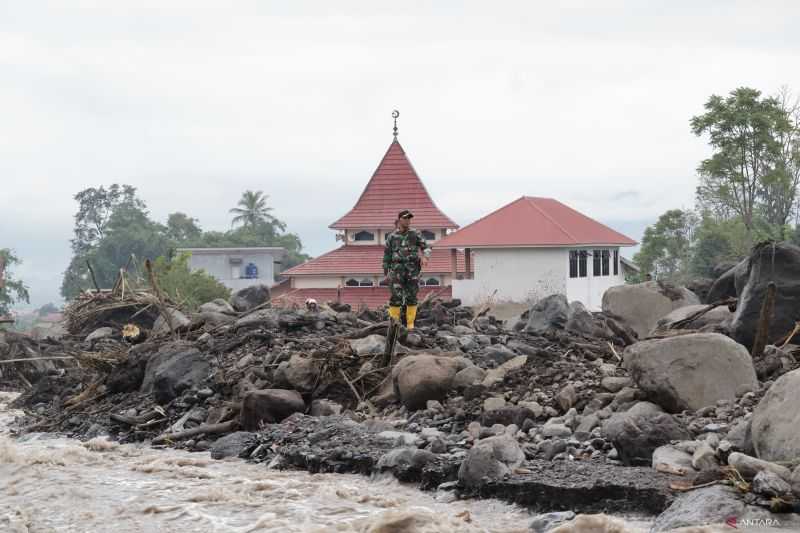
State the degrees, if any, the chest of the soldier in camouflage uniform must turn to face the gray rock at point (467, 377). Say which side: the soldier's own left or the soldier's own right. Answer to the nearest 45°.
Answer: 0° — they already face it

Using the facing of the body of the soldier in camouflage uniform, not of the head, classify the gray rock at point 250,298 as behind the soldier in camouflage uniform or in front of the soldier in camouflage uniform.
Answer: behind

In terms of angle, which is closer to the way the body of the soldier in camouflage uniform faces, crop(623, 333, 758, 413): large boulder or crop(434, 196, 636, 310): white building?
the large boulder

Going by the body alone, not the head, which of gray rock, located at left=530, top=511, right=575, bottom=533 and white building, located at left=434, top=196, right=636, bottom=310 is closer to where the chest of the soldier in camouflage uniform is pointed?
the gray rock

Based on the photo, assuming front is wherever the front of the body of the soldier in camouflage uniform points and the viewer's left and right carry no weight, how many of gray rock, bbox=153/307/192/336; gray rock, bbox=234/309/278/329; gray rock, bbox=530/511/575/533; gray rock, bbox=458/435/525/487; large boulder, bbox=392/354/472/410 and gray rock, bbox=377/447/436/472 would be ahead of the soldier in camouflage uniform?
4

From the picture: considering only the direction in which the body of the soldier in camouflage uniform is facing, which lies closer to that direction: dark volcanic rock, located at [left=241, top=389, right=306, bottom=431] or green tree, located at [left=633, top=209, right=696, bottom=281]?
the dark volcanic rock

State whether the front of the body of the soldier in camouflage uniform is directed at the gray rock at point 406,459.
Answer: yes

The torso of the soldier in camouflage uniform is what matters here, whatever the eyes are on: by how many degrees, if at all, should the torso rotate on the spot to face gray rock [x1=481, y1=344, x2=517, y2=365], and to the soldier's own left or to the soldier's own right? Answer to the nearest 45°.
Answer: approximately 45° to the soldier's own left

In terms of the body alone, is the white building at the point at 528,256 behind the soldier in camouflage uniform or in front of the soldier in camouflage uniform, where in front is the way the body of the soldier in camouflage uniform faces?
behind

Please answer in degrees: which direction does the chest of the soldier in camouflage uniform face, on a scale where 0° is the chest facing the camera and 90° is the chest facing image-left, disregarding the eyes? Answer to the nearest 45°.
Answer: approximately 0°

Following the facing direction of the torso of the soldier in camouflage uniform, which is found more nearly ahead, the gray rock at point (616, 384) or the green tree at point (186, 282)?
the gray rock

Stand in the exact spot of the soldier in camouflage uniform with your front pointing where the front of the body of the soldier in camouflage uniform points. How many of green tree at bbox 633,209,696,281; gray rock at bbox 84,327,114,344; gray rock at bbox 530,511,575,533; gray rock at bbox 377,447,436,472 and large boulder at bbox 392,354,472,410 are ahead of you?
3

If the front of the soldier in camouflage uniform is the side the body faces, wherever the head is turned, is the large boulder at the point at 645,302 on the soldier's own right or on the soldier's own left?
on the soldier's own left
